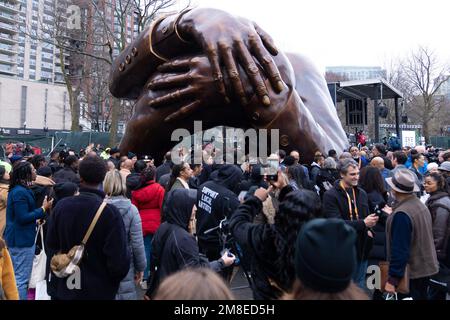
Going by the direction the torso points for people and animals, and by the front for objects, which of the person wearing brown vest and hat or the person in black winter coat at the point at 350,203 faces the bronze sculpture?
the person wearing brown vest and hat

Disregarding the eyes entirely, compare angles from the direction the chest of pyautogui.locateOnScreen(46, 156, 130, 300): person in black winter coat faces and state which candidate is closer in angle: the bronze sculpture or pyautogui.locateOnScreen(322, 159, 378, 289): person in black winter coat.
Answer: the bronze sculpture

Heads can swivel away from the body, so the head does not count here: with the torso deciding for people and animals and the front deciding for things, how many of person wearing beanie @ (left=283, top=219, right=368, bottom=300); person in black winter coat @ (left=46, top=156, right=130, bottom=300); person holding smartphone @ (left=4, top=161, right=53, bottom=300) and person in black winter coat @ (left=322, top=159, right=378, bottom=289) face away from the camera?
2

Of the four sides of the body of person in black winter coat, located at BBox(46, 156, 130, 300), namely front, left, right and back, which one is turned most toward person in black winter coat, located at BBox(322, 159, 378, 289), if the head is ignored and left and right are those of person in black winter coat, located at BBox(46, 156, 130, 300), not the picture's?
right

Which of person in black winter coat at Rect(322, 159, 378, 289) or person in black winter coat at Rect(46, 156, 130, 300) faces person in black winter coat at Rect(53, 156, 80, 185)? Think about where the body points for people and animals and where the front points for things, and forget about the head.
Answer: person in black winter coat at Rect(46, 156, 130, 300)

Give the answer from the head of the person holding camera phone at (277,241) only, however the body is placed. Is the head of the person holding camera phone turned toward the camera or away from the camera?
away from the camera

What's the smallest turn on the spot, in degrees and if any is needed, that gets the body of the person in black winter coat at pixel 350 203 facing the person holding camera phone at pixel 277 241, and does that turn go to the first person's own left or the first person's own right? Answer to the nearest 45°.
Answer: approximately 45° to the first person's own right

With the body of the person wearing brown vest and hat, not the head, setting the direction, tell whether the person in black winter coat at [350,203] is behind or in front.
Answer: in front

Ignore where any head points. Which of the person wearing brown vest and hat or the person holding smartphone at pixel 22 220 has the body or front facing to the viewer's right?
the person holding smartphone

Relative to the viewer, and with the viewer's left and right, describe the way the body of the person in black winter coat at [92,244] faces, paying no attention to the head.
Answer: facing away from the viewer

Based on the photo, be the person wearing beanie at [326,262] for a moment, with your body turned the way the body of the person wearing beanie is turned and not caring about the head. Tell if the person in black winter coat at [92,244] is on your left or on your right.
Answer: on your left

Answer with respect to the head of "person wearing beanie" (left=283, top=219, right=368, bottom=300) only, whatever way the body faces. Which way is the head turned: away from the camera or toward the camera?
away from the camera

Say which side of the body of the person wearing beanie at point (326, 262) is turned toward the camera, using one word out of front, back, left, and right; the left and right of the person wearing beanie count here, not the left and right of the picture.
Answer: back
